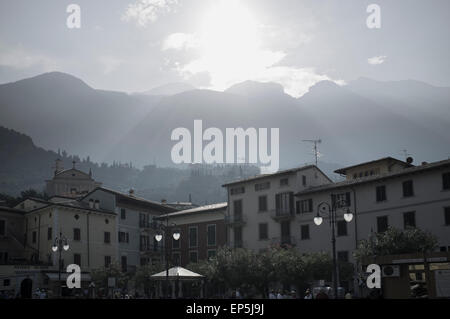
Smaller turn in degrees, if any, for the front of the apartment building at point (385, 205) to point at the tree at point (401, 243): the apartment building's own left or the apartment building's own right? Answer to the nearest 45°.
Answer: approximately 45° to the apartment building's own left

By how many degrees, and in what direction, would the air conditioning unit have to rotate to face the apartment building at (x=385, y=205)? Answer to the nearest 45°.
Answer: approximately 180°

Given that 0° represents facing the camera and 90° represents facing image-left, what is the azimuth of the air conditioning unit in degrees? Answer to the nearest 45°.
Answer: approximately 0°
